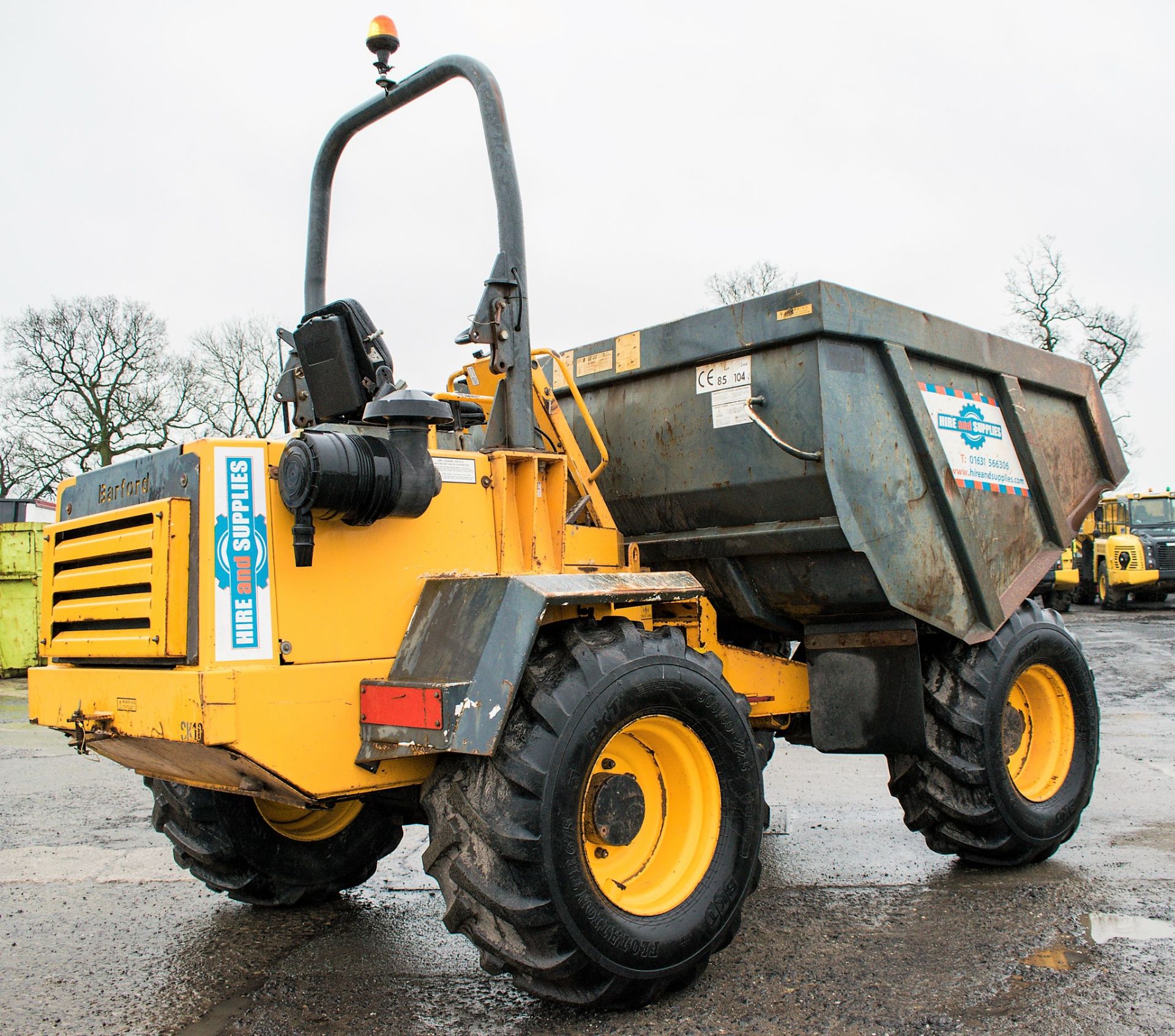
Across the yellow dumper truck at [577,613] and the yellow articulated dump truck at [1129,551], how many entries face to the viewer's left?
0

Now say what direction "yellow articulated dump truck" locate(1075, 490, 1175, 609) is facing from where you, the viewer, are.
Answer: facing the viewer and to the right of the viewer

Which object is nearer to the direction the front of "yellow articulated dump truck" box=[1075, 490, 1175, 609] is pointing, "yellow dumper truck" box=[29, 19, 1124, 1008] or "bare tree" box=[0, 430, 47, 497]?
the yellow dumper truck

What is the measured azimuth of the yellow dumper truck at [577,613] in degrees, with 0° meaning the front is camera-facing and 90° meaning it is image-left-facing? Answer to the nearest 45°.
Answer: approximately 225°

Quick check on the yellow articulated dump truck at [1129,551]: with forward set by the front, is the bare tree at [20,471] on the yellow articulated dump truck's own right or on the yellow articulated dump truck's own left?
on the yellow articulated dump truck's own right

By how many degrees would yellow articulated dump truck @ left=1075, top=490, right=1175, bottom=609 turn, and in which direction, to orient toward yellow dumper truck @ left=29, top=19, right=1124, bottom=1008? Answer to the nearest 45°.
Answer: approximately 45° to its right

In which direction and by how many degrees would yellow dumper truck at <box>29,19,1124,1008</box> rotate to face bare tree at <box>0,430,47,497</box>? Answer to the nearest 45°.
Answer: approximately 90° to its left
